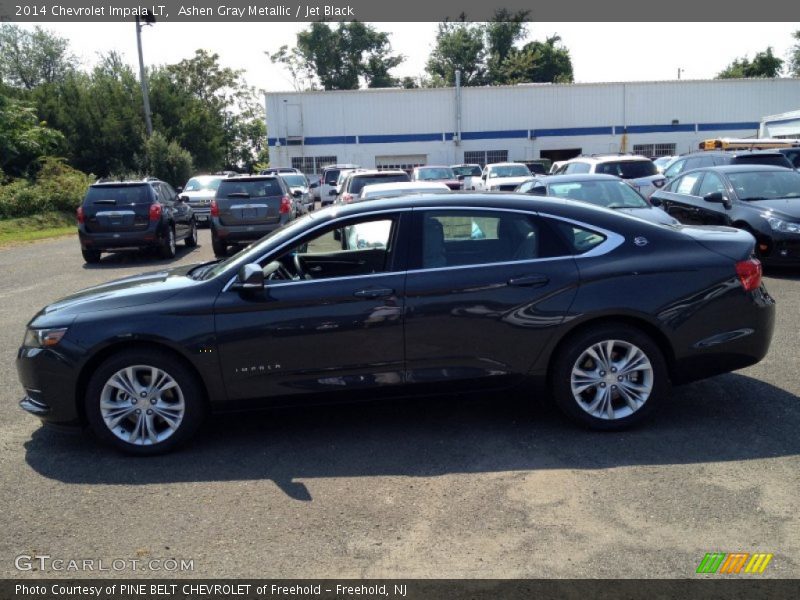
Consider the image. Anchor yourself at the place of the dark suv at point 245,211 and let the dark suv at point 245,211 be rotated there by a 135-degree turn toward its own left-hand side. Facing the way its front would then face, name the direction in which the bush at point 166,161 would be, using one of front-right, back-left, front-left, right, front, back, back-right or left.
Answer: back-right

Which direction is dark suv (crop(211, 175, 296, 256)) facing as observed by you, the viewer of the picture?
facing away from the viewer

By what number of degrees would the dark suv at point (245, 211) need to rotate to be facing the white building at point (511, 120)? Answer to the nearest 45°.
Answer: approximately 45° to its right

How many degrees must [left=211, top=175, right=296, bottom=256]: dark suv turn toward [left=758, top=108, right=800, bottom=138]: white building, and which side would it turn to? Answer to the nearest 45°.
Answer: approximately 45° to its right

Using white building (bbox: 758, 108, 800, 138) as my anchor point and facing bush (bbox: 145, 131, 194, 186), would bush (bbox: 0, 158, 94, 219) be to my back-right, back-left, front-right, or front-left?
front-left

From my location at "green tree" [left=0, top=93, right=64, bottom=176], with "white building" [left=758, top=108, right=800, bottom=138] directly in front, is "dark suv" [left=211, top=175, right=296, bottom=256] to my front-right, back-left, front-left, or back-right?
front-right

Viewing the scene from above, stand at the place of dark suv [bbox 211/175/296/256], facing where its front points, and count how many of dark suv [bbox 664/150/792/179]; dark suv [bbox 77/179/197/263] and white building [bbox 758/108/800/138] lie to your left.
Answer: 1

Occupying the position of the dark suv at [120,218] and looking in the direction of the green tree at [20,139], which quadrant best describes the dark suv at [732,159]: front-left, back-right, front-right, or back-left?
back-right

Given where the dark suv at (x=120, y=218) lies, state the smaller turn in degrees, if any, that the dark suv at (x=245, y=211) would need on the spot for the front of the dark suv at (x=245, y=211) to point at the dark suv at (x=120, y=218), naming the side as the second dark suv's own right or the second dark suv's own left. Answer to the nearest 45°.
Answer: approximately 90° to the second dark suv's own left

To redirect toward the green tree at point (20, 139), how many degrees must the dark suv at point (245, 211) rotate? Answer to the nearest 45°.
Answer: approximately 45° to its left

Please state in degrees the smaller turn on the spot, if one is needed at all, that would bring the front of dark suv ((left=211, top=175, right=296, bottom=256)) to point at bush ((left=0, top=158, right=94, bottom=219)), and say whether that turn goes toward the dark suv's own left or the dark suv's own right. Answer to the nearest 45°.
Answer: approximately 45° to the dark suv's own left

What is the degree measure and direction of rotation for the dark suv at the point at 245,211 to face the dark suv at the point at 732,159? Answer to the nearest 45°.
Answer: approximately 90° to its right
